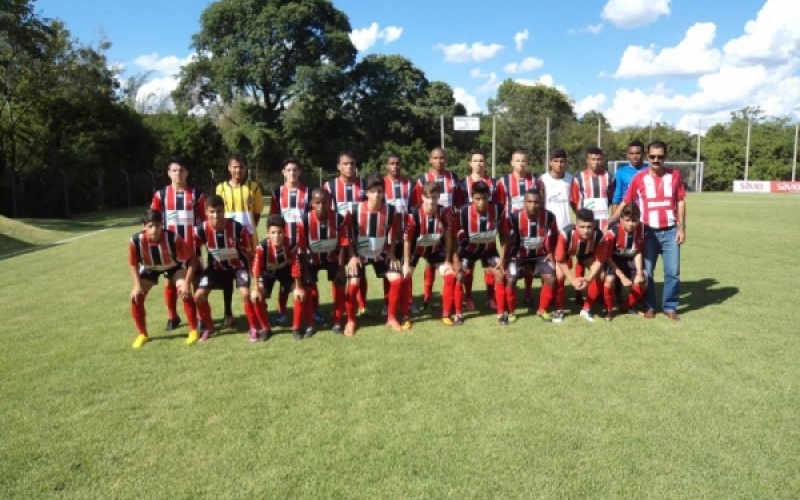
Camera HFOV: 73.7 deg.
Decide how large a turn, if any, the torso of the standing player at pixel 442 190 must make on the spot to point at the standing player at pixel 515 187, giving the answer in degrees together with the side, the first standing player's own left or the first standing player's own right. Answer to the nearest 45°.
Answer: approximately 90° to the first standing player's own left

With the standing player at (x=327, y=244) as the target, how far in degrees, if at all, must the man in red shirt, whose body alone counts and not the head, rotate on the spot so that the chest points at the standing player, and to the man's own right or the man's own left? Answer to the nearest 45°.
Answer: approximately 45° to the man's own right

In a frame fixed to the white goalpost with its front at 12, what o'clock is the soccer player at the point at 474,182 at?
The soccer player is roughly at 12 o'clock from the white goalpost.

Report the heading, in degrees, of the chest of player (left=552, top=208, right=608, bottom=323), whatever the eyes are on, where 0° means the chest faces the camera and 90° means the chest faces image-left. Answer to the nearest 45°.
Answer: approximately 0°
